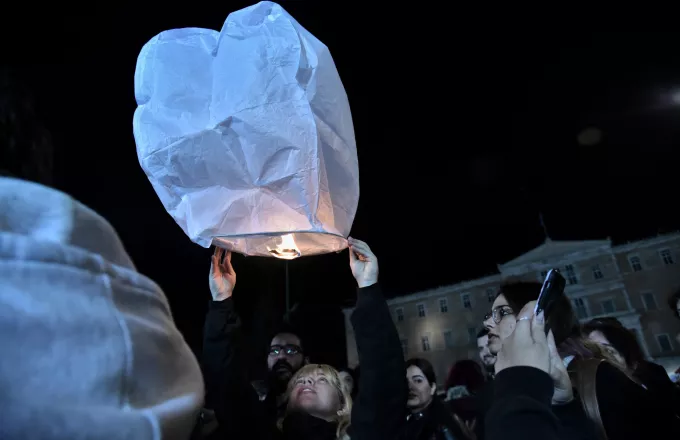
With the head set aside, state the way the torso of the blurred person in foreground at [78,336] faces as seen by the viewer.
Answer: away from the camera

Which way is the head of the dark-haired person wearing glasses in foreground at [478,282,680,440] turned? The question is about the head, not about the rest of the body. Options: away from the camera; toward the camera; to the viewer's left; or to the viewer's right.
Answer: to the viewer's left

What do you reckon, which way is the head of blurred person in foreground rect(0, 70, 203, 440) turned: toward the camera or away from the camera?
away from the camera

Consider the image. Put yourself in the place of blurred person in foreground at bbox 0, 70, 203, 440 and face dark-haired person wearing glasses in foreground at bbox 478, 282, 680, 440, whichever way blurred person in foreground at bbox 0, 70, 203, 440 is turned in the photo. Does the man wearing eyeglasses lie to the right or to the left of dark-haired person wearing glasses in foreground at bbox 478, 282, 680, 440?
left

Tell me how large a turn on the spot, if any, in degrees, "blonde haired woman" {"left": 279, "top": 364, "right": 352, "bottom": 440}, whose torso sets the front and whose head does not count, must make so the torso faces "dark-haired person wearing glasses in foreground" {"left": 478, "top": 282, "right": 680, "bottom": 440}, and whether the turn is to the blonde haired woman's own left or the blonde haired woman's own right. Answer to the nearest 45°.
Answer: approximately 90° to the blonde haired woman's own left

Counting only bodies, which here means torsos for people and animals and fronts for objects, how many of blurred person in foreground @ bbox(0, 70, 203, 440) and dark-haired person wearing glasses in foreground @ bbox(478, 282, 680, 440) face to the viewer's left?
1

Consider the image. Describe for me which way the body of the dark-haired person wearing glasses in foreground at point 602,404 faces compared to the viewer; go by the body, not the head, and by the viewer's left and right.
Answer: facing to the left of the viewer

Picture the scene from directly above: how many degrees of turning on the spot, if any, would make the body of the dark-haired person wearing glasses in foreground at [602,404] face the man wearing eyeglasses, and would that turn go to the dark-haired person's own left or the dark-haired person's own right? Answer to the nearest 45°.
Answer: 0° — they already face them
